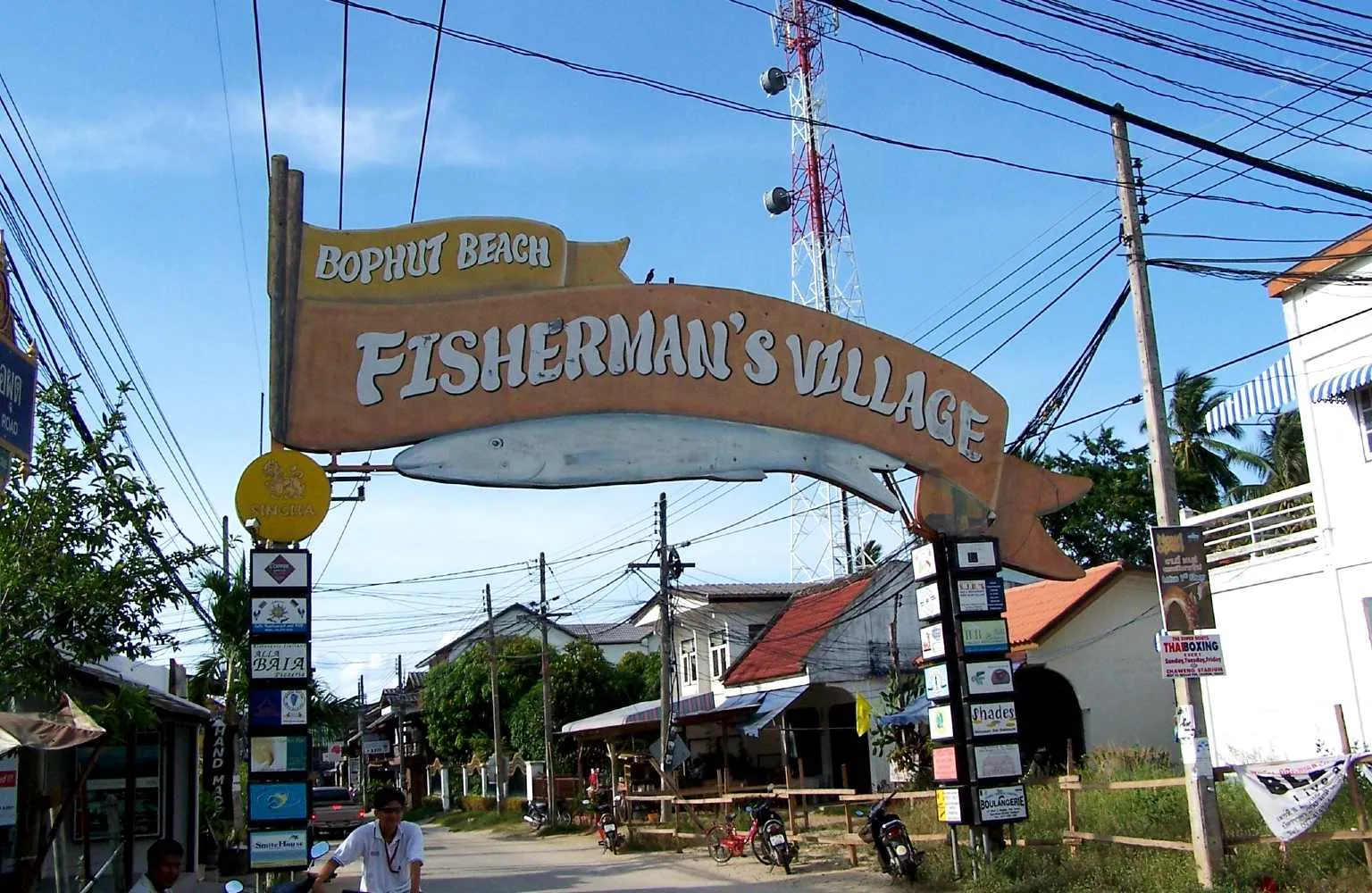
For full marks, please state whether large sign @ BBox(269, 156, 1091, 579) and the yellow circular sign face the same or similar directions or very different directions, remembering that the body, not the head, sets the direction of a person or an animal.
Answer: same or similar directions

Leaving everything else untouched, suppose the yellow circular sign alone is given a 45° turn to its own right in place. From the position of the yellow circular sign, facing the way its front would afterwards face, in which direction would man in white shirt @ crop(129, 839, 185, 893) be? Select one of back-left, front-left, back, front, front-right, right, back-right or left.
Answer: front-left

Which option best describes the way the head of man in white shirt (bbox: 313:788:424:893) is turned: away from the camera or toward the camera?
toward the camera

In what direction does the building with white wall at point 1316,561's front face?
to the viewer's left

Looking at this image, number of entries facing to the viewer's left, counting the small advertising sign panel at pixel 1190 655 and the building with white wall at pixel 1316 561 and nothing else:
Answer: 1

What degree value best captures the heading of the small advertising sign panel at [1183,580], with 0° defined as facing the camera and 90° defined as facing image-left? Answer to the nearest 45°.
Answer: approximately 0°

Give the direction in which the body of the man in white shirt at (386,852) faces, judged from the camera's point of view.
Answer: toward the camera

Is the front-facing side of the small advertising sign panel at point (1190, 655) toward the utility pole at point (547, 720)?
no

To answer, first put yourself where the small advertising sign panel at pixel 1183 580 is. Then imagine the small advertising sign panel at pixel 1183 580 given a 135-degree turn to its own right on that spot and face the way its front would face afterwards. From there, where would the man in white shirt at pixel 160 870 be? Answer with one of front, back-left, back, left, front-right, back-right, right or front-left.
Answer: left

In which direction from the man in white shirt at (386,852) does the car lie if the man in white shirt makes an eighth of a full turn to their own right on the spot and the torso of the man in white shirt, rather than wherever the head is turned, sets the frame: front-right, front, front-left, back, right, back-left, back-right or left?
back-right

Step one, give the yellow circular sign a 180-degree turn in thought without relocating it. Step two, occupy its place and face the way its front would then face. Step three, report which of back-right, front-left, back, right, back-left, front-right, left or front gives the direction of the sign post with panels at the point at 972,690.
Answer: right
